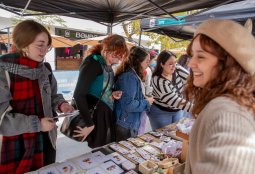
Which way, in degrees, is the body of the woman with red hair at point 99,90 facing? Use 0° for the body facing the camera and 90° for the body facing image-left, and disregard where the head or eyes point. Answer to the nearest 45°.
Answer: approximately 315°

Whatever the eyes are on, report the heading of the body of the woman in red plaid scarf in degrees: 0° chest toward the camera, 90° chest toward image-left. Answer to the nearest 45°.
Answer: approximately 315°

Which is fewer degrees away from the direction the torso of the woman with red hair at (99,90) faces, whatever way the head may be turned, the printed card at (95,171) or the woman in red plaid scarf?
the printed card

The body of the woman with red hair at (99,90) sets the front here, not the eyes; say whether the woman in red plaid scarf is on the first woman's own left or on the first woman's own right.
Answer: on the first woman's own right

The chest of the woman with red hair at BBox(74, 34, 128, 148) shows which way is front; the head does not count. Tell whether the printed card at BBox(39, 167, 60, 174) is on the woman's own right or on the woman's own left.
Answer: on the woman's own right

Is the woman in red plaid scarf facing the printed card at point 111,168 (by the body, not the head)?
yes

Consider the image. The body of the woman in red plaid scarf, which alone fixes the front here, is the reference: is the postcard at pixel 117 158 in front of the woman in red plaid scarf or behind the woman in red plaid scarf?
in front
